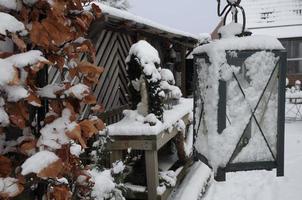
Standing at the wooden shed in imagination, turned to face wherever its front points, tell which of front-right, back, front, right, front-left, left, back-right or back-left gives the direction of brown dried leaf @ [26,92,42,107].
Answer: front-right

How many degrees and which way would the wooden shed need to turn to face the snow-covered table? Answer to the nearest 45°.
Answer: approximately 45° to its right

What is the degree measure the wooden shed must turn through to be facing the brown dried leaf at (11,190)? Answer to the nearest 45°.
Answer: approximately 45° to its right

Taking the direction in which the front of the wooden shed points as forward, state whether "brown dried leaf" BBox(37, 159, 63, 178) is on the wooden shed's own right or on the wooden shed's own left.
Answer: on the wooden shed's own right

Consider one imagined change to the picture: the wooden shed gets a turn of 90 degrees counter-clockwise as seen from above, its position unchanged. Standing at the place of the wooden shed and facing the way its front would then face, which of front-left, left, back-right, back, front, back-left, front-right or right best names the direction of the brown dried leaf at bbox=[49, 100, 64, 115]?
back-right

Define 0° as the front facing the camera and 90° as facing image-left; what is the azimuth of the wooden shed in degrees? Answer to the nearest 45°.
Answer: approximately 315°

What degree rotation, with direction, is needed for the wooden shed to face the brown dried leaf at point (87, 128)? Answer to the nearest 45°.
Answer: approximately 45° to its right

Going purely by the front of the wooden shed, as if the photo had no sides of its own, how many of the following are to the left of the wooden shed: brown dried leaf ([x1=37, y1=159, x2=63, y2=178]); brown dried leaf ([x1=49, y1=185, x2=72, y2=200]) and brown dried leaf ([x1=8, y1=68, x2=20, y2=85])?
0

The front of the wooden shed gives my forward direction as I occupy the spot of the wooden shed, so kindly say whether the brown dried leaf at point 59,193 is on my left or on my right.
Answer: on my right

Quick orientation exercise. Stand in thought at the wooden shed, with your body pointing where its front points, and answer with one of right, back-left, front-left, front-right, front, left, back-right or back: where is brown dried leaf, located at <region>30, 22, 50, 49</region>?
front-right

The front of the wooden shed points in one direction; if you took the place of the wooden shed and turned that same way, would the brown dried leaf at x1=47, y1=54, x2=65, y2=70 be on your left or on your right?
on your right
